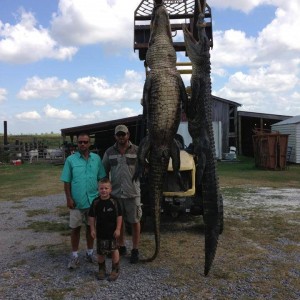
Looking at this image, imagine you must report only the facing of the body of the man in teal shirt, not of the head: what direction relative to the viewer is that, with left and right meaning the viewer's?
facing the viewer

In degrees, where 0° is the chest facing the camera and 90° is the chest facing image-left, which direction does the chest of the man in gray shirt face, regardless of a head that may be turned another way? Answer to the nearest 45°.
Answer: approximately 0°

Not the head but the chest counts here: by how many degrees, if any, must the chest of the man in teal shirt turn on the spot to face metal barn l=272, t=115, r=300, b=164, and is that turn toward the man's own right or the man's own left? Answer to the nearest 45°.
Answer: approximately 135° to the man's own left

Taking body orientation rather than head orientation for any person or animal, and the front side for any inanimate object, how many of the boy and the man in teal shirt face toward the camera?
2

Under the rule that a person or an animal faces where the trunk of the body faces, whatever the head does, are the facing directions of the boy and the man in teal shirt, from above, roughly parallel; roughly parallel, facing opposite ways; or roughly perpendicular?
roughly parallel

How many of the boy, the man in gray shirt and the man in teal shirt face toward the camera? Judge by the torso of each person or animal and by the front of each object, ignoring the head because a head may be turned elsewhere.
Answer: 3

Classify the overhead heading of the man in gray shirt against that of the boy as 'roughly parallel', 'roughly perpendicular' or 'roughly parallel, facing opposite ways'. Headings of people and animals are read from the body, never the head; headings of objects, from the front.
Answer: roughly parallel

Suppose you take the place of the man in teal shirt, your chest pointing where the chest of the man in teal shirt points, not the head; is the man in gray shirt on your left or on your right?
on your left

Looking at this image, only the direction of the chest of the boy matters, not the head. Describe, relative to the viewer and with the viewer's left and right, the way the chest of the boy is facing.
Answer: facing the viewer
